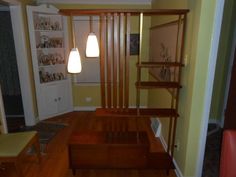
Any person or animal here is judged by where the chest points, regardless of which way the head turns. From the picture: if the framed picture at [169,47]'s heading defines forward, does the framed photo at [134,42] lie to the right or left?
on its right

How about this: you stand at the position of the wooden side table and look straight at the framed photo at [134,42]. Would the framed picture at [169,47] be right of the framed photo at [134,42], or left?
right

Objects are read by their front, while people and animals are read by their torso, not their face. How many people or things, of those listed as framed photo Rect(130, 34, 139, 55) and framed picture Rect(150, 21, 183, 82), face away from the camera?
0

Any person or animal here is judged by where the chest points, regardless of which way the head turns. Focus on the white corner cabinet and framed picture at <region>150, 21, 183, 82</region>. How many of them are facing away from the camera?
0

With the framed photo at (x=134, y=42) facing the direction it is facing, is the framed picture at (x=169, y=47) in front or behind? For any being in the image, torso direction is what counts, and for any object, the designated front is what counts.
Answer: in front

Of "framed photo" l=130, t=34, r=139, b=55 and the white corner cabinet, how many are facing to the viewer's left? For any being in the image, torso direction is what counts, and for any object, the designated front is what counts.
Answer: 0

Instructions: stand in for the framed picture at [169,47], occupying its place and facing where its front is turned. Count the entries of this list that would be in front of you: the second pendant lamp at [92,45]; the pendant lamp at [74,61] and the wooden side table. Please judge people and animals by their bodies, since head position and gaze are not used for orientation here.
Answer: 3

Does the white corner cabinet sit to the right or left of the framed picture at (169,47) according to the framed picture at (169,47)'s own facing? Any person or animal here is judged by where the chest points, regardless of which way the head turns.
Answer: on its right

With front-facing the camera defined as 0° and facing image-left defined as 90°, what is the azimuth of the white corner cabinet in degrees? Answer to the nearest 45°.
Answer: approximately 315°

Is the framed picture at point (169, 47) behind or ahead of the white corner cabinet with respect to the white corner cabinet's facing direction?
ahead

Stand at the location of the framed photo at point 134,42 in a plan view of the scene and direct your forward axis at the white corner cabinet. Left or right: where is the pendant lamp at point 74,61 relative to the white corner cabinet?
left

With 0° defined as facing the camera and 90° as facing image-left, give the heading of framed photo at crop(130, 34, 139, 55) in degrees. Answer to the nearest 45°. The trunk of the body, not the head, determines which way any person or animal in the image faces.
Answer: approximately 0°
